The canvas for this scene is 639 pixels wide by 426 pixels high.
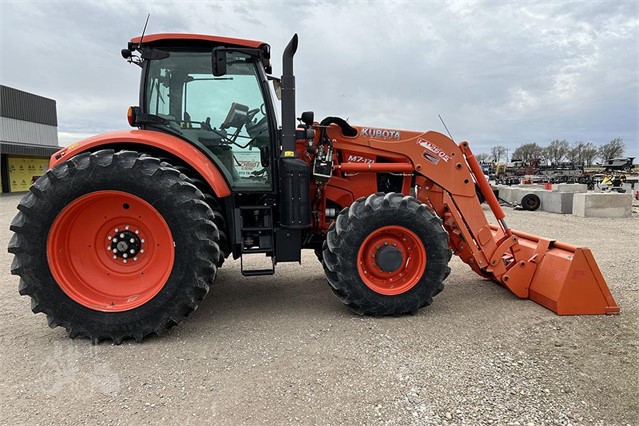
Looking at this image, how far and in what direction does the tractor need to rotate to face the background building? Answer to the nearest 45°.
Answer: approximately 135° to its left

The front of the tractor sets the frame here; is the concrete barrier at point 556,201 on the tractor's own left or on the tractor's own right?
on the tractor's own left

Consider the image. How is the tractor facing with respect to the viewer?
to the viewer's right

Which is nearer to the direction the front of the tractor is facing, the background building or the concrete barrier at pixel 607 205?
the concrete barrier

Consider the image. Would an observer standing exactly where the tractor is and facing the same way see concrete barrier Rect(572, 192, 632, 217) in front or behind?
in front

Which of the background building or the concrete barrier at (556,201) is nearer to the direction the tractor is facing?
the concrete barrier
